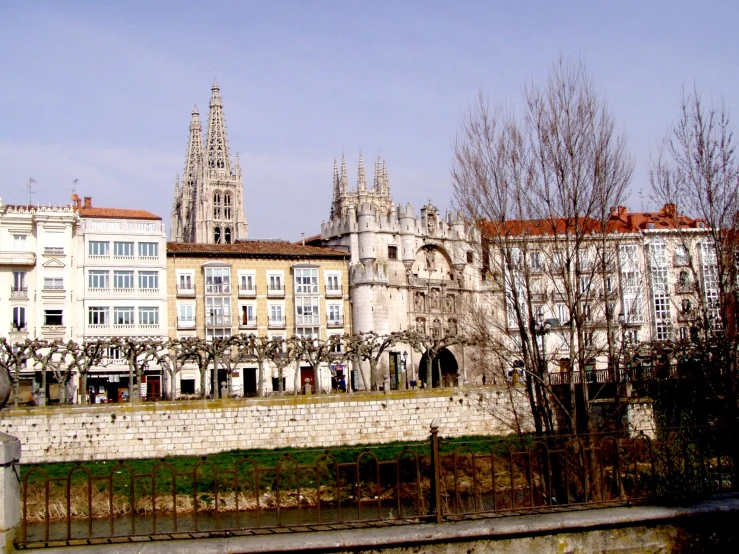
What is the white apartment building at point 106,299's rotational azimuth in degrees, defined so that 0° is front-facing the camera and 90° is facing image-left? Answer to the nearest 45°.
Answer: approximately 0°

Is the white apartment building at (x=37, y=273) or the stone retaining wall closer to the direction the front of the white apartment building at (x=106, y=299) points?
the stone retaining wall

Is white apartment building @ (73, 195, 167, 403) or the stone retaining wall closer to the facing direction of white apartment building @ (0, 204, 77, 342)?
the stone retaining wall

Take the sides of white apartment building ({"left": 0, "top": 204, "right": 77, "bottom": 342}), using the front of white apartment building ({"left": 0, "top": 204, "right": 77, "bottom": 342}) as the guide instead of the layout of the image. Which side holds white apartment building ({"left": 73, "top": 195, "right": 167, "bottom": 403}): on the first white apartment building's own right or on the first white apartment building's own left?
on the first white apartment building's own left

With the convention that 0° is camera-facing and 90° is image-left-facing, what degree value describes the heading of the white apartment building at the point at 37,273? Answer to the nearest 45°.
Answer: approximately 0°

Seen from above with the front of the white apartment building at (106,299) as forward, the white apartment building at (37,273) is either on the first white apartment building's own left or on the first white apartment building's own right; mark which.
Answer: on the first white apartment building's own right

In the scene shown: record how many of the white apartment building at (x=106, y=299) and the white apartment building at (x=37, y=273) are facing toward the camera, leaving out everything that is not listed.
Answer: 2
